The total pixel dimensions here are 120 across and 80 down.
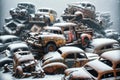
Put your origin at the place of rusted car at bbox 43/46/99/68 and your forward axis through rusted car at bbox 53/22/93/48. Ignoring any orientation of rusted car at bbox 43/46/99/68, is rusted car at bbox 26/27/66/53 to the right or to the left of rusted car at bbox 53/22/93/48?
left

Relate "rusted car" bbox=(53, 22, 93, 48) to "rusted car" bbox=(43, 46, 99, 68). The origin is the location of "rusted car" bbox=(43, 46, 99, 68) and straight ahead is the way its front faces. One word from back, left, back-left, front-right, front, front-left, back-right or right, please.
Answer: back-right

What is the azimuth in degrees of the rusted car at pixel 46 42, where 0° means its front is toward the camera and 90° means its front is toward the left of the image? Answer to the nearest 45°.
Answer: approximately 45°

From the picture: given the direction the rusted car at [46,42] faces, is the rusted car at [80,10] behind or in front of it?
behind

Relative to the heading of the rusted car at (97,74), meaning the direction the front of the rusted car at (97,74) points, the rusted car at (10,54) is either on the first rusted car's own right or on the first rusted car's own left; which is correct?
on the first rusted car's own right

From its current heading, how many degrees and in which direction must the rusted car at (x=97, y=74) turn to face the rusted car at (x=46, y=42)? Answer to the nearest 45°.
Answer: approximately 90° to its right

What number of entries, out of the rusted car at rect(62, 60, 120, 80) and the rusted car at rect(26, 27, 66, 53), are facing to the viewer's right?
0

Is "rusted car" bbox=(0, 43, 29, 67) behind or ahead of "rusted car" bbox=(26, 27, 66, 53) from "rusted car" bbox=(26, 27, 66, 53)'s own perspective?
ahead

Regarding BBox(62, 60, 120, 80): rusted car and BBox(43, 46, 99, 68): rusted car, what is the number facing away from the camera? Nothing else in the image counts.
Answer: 0
